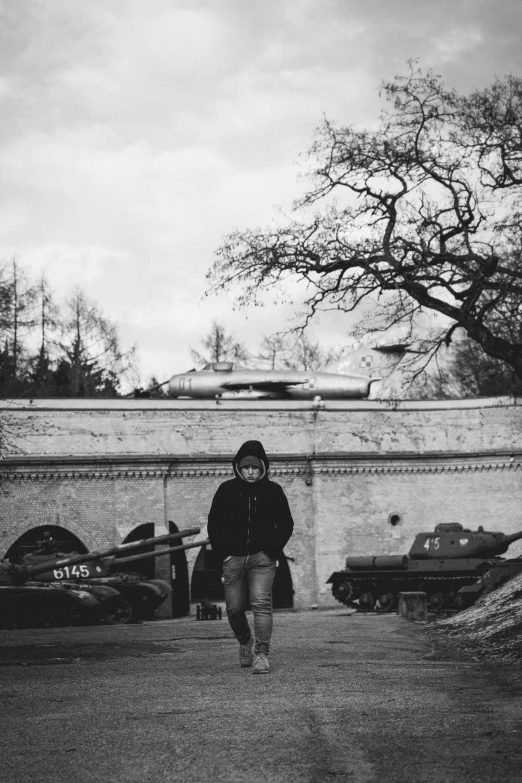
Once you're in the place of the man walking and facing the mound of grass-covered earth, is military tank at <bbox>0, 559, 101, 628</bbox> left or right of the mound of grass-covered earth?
left

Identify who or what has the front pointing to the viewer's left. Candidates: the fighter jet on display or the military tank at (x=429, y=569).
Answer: the fighter jet on display

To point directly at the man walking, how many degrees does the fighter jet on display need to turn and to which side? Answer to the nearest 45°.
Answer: approximately 90° to its left

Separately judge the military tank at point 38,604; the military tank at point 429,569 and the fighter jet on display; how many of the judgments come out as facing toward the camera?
0

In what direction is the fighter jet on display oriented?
to the viewer's left

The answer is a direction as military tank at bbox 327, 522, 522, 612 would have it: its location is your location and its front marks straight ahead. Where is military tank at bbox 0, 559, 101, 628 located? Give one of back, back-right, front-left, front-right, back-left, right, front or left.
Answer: back-right

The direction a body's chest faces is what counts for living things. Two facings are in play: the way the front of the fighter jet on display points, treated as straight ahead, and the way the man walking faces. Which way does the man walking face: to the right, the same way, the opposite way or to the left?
to the left

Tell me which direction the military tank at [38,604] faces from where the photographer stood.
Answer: facing to the right of the viewer

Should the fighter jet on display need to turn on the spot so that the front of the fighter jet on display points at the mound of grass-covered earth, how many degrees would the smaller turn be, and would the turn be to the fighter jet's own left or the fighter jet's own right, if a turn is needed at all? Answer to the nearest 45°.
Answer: approximately 90° to the fighter jet's own left

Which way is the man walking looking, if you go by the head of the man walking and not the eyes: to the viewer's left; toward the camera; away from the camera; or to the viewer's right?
toward the camera

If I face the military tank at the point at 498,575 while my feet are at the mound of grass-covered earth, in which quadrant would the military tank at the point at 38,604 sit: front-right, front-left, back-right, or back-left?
front-left

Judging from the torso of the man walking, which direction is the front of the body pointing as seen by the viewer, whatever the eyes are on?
toward the camera

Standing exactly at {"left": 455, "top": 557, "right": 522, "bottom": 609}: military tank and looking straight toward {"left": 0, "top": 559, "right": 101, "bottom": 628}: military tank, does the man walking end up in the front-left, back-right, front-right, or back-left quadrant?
front-left

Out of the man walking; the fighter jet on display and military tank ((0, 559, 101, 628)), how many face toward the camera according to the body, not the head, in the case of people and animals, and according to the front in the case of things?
1

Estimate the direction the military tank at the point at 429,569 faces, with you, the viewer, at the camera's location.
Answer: facing to the right of the viewer

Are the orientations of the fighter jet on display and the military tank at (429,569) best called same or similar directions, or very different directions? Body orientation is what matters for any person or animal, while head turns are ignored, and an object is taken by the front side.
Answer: very different directions
